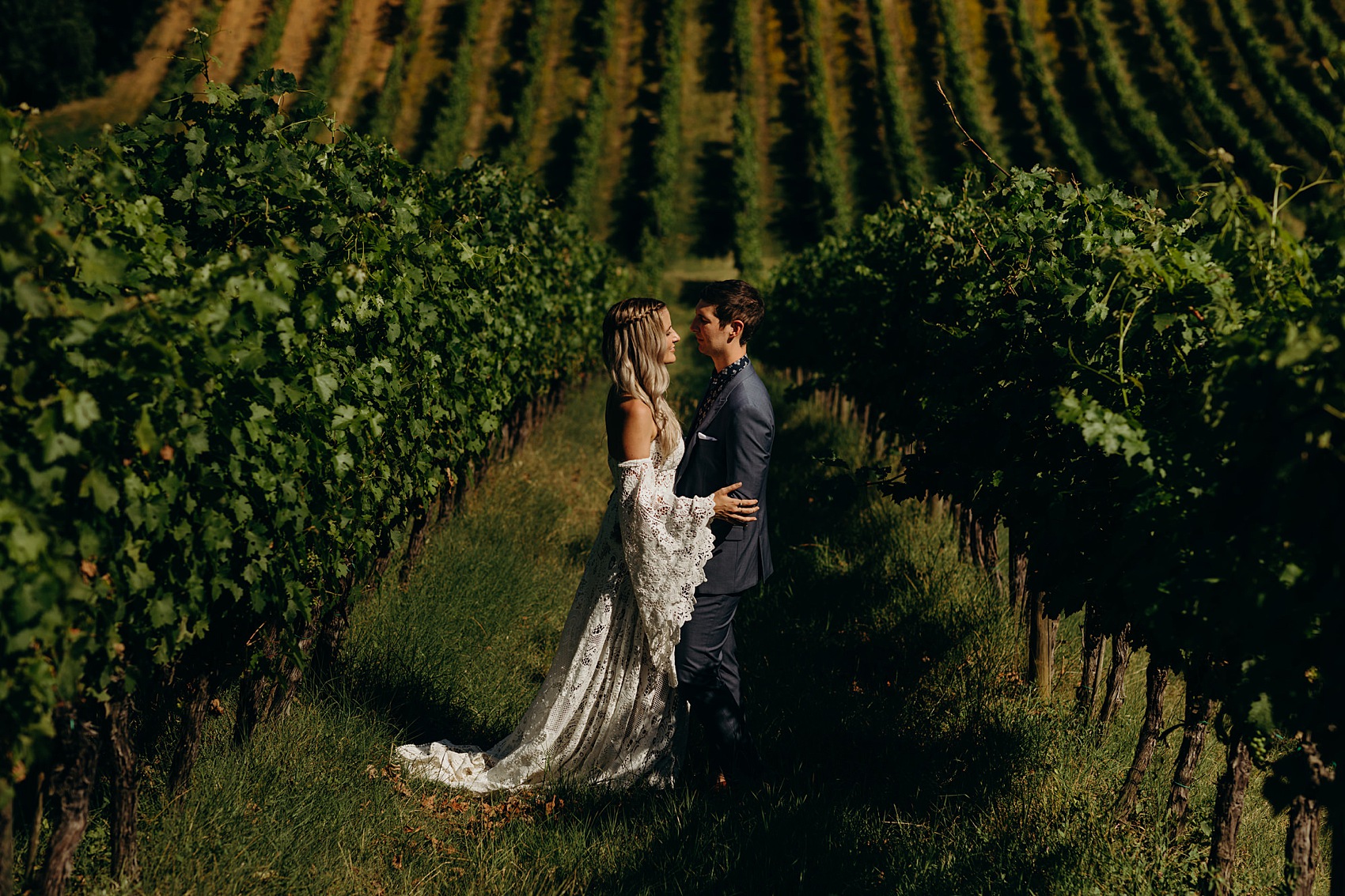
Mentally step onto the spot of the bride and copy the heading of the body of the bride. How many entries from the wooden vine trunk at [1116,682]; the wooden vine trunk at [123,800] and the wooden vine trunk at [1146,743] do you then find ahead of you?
2

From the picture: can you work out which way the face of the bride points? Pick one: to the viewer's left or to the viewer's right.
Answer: to the viewer's right

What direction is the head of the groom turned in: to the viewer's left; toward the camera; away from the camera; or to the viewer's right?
to the viewer's left

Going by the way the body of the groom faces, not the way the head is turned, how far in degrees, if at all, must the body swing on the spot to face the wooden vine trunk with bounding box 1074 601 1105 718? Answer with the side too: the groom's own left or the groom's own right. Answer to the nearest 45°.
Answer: approximately 135° to the groom's own right

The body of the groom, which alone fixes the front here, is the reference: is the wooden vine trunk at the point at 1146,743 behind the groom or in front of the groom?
behind

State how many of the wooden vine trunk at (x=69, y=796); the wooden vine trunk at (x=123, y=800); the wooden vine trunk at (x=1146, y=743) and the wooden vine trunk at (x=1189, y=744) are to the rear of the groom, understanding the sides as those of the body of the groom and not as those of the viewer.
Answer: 2

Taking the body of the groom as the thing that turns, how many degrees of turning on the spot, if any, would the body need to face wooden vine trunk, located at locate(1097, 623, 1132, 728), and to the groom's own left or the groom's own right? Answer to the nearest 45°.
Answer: approximately 180°

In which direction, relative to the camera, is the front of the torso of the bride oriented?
to the viewer's right

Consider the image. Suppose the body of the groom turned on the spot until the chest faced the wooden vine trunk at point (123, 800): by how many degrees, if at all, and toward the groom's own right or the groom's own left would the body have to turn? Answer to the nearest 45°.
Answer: approximately 45° to the groom's own left

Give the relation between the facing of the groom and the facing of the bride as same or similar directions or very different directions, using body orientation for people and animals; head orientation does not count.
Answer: very different directions

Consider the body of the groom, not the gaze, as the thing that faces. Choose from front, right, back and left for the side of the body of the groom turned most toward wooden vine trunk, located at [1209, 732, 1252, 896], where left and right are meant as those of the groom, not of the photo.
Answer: back

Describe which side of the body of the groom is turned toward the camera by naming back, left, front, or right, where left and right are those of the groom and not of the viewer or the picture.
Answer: left

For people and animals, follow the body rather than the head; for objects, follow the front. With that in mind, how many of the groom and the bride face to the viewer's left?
1
